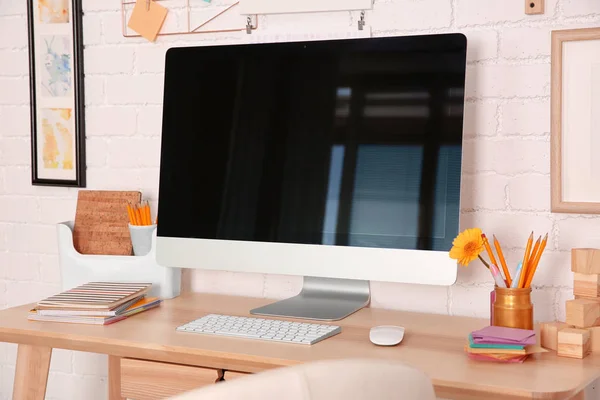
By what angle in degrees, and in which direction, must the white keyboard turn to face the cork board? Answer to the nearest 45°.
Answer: approximately 90° to its right

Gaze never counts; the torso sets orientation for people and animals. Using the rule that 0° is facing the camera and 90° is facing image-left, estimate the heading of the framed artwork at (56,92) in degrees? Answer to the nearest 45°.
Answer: approximately 45°

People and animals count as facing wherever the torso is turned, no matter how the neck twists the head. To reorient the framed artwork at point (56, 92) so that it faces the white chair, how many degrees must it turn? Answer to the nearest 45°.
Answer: approximately 45° to its left

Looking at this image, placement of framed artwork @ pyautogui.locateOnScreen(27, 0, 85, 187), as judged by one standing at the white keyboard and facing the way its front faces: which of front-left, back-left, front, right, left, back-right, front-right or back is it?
right

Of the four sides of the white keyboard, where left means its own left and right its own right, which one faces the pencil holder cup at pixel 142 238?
right

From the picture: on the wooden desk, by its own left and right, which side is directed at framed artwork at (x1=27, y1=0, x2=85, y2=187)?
right

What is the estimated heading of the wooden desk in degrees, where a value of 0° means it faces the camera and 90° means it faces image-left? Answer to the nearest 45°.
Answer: approximately 45°

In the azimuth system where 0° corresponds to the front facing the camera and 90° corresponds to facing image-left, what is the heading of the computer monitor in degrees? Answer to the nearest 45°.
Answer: approximately 45°
